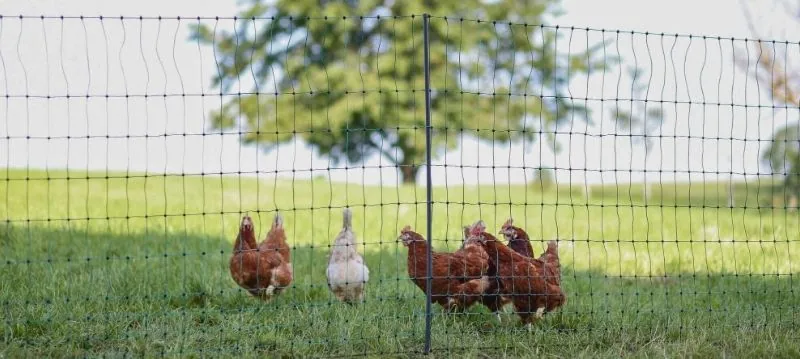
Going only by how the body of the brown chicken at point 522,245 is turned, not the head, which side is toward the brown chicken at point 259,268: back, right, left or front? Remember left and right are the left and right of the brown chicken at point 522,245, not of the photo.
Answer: front

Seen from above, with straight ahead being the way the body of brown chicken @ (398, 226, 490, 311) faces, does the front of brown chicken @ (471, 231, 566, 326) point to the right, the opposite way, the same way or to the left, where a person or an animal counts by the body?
the same way

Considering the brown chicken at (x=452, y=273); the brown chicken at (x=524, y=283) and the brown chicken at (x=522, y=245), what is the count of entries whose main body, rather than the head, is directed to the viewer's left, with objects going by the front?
3

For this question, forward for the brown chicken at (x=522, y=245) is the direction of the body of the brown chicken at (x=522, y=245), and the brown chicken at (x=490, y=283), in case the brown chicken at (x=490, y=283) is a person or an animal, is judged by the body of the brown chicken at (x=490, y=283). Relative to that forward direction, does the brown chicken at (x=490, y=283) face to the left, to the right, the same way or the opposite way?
the same way

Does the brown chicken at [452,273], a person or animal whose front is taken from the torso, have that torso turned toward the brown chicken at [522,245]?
no

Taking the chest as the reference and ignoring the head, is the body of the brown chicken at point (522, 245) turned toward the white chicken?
yes

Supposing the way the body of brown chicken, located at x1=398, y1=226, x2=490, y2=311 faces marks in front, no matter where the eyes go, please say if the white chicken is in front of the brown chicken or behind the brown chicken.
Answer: in front

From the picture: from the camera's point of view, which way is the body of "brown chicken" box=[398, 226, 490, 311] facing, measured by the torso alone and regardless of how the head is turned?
to the viewer's left

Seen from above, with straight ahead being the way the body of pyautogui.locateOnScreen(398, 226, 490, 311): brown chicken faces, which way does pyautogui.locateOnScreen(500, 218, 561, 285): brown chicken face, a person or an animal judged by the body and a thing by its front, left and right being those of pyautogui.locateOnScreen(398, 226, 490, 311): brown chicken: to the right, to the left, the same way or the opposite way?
the same way

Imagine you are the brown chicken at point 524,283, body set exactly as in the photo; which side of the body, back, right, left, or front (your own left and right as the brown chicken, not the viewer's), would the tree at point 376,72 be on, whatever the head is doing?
right

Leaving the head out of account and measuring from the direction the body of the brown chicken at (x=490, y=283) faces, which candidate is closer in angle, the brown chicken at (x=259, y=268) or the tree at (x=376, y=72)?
the brown chicken

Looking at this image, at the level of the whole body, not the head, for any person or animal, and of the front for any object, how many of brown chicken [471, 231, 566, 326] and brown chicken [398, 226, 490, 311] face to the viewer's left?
2

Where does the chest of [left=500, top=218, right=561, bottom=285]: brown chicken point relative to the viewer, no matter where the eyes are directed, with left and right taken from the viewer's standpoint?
facing to the left of the viewer

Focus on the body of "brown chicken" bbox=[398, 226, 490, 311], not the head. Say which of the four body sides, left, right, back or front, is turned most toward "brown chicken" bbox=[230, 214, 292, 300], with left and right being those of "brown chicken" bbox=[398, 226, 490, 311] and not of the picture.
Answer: front

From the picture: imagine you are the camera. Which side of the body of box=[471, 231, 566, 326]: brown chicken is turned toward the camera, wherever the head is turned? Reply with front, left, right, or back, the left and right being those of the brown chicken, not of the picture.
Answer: left

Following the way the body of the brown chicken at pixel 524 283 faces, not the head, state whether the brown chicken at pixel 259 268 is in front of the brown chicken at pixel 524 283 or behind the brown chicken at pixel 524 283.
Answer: in front

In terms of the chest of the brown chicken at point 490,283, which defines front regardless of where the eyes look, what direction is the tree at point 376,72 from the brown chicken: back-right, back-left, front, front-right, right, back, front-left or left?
right

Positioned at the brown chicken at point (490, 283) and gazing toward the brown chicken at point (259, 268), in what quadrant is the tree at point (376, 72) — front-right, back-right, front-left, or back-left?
front-right

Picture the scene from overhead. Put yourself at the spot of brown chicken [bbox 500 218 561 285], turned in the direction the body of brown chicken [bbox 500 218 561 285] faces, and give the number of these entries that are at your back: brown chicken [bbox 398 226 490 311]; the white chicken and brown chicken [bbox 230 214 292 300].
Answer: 0
